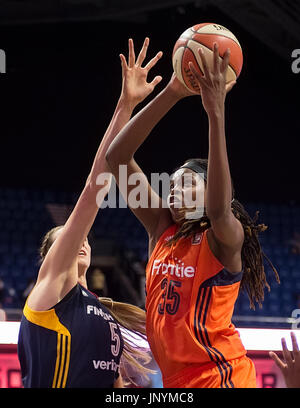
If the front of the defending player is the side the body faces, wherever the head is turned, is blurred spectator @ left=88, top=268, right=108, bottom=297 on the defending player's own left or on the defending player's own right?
on the defending player's own left

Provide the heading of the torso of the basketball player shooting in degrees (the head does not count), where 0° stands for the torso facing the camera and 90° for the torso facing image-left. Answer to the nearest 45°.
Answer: approximately 45°

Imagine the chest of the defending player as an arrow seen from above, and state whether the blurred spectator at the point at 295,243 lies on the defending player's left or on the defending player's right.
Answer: on the defending player's left

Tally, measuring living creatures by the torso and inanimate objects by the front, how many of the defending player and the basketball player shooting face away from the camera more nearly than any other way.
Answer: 0

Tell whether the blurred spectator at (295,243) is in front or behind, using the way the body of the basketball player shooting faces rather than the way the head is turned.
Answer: behind

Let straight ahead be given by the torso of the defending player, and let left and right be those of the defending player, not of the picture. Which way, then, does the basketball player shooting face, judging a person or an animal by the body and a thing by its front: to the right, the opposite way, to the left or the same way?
to the right

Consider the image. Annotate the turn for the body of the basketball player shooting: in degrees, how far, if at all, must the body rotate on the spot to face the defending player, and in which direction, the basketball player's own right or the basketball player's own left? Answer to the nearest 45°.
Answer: approximately 90° to the basketball player's own right

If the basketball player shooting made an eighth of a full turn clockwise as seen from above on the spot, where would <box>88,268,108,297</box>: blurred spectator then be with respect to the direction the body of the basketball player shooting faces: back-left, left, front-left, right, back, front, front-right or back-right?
right

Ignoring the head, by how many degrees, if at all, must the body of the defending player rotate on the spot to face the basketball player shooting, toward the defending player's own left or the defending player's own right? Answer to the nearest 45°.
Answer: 0° — they already face them

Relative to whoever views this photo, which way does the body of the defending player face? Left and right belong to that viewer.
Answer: facing the viewer and to the right of the viewer
